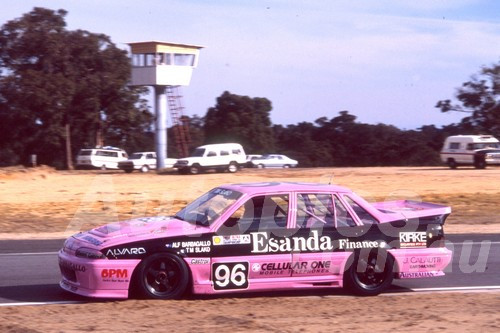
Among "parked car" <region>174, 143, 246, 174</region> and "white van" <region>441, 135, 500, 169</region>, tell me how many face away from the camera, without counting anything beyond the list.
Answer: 0

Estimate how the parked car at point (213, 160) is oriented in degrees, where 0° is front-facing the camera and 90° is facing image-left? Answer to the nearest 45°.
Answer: approximately 45°

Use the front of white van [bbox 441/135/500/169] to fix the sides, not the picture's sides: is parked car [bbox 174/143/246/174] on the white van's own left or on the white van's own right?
on the white van's own right

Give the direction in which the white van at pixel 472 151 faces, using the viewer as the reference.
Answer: facing the viewer and to the right of the viewer

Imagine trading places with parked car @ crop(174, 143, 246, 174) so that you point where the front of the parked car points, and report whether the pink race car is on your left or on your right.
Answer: on your left

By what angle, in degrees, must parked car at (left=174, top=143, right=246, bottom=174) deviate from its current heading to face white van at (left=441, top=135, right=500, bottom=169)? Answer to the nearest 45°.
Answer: approximately 135° to its left
